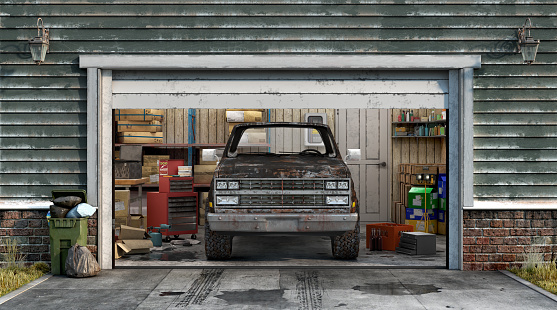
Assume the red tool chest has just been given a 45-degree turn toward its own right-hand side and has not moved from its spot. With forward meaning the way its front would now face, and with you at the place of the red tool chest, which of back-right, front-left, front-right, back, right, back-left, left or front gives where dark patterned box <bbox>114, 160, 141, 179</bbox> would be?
right

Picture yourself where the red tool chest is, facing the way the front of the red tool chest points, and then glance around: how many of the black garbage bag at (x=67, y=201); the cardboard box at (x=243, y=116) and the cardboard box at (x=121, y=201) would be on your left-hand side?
1

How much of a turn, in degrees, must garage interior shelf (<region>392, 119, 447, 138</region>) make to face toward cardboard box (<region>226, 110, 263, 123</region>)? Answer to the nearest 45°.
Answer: approximately 90° to its right

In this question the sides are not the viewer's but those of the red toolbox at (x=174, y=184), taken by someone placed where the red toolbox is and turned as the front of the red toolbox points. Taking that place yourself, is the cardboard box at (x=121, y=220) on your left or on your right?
on your right

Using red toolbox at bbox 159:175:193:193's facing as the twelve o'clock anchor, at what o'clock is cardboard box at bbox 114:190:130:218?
The cardboard box is roughly at 3 o'clock from the red toolbox.

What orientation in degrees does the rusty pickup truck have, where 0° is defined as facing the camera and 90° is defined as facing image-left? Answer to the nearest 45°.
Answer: approximately 0°

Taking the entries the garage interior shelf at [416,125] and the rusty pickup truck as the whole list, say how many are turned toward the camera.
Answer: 2

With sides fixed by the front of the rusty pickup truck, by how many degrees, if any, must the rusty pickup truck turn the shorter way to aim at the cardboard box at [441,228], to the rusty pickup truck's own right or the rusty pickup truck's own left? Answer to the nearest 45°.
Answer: approximately 135° to the rusty pickup truck's own left

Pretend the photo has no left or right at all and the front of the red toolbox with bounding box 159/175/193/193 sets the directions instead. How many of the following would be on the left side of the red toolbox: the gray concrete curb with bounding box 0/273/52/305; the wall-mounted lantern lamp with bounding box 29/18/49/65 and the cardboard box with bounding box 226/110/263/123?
1

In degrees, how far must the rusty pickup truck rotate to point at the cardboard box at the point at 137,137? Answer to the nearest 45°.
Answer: approximately 135° to its right

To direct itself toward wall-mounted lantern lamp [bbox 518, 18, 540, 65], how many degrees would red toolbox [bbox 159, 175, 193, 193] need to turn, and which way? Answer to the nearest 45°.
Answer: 0° — it already faces it

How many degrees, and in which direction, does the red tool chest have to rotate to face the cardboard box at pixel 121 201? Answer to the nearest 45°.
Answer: approximately 90° to its right
